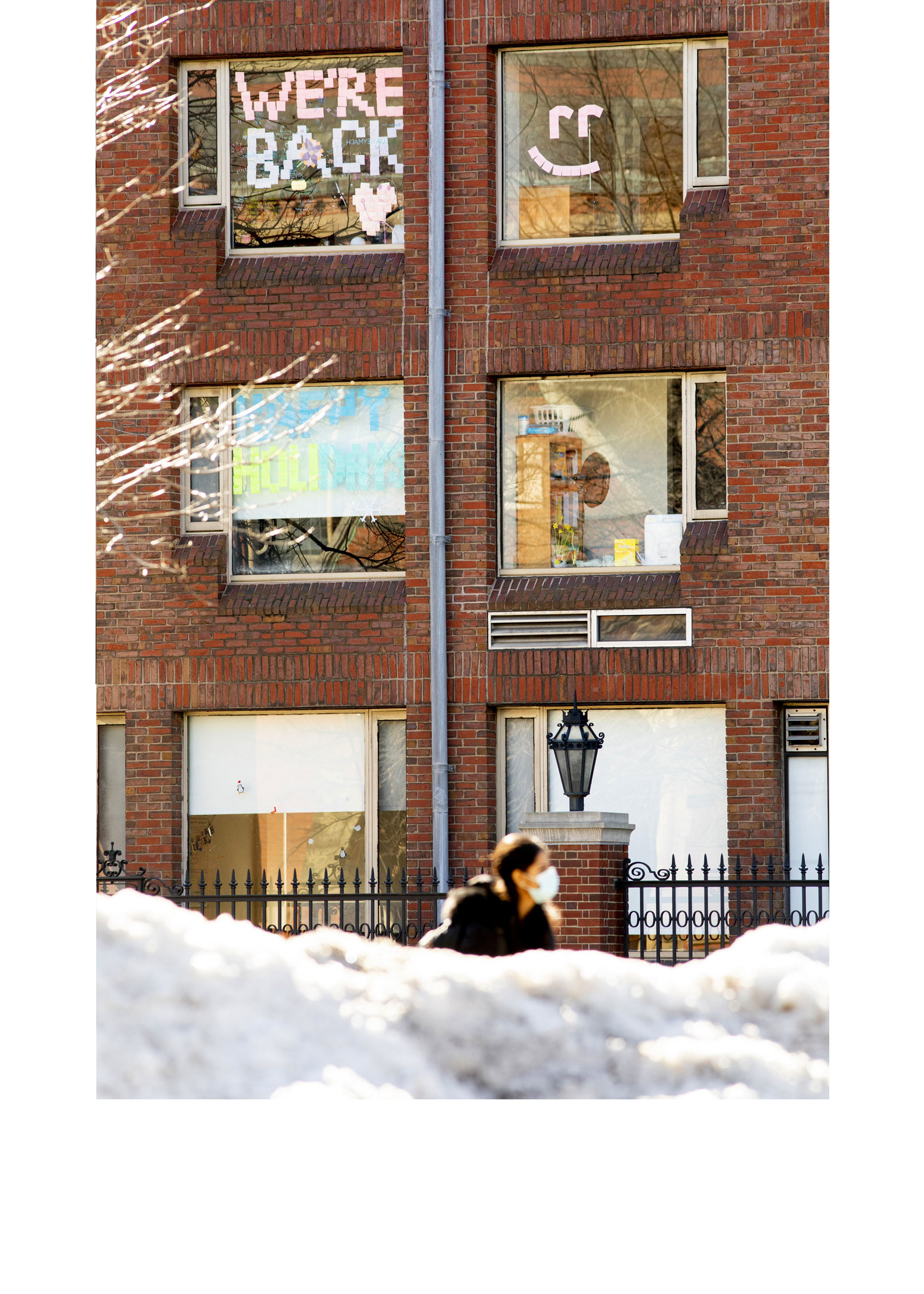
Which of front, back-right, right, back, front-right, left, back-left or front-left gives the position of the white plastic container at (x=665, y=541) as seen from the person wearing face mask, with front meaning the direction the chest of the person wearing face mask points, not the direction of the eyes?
left

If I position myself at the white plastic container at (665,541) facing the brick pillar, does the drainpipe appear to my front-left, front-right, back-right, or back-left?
front-right

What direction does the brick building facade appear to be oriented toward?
toward the camera

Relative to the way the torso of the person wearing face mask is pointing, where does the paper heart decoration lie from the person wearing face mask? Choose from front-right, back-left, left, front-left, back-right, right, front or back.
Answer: left

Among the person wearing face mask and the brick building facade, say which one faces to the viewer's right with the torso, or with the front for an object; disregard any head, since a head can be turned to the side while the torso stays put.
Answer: the person wearing face mask

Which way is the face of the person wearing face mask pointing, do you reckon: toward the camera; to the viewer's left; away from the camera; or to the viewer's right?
to the viewer's right

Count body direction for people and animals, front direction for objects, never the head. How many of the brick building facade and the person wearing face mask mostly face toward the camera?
1

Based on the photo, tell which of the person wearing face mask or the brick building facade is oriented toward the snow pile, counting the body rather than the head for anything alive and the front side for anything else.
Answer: the brick building facade

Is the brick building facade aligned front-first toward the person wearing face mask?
yes

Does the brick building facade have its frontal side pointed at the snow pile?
yes

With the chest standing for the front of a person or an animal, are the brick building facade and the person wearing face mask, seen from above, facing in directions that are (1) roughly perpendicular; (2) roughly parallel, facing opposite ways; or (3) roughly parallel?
roughly perpendicular

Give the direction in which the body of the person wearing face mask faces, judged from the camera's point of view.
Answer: to the viewer's right
